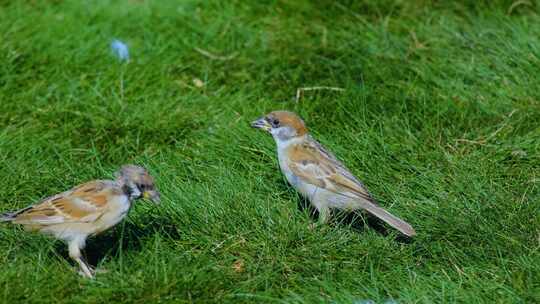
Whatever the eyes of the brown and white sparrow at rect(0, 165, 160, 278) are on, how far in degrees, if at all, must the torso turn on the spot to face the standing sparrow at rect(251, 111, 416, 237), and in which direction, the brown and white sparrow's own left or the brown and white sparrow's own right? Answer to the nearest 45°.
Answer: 0° — it already faces it

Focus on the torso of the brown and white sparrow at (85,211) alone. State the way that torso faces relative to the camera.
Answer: to the viewer's right

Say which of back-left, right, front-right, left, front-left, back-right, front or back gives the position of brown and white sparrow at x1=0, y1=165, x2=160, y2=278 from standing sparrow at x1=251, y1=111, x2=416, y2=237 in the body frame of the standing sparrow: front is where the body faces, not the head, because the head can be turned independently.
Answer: front-left

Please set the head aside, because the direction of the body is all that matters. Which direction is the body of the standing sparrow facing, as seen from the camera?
to the viewer's left

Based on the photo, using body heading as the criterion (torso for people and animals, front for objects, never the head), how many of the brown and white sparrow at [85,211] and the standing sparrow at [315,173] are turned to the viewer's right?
1

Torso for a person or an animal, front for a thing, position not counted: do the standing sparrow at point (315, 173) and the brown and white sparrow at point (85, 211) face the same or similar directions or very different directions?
very different directions
